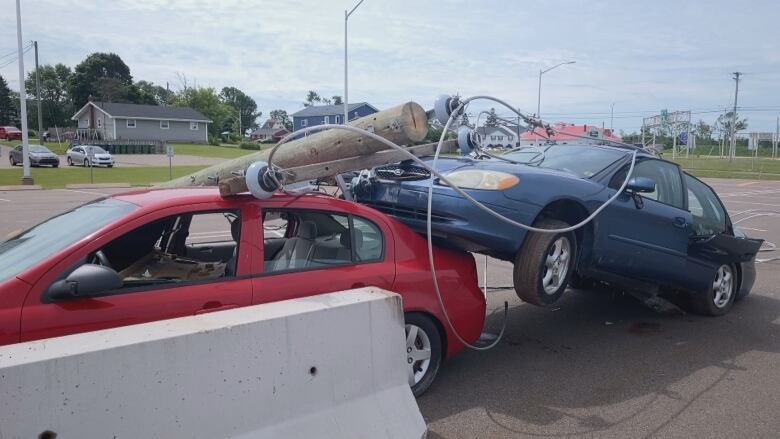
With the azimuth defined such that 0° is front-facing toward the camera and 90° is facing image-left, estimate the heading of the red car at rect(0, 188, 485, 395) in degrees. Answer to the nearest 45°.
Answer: approximately 45°

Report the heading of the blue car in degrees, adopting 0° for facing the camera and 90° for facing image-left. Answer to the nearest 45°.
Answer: approximately 45°

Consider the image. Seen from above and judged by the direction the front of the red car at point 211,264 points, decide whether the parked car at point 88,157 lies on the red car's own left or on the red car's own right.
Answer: on the red car's own right
